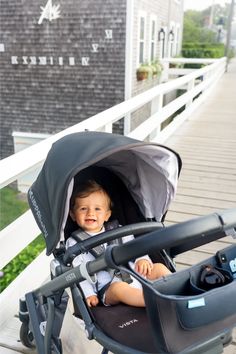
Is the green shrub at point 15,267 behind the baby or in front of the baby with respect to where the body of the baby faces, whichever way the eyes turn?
behind

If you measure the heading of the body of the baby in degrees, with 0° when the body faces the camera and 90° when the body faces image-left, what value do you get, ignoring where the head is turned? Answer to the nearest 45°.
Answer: approximately 315°

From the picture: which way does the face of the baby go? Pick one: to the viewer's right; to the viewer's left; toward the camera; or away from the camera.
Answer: toward the camera
